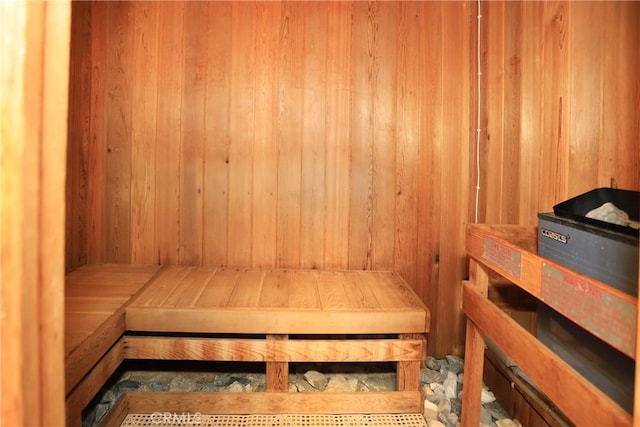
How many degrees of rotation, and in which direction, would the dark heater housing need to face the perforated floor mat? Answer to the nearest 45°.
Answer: approximately 45° to its right

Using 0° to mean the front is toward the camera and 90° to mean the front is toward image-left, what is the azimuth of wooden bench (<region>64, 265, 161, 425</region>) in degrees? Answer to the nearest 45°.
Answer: approximately 270°

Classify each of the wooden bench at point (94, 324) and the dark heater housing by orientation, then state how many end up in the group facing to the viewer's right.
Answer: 1

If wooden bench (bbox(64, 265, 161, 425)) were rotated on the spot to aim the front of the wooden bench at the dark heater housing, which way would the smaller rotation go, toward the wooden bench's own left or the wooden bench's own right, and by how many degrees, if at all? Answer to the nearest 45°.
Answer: approximately 45° to the wooden bench's own right

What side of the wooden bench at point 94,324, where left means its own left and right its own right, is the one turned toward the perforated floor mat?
front

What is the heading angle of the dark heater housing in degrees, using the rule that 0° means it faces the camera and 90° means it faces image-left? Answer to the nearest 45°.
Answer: approximately 45°

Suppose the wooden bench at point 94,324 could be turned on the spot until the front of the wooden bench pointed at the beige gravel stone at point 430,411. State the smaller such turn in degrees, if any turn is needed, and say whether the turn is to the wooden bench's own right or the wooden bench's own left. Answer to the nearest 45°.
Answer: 0° — it already faces it

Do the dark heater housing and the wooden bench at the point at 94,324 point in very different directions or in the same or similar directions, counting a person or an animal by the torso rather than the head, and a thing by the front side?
very different directions

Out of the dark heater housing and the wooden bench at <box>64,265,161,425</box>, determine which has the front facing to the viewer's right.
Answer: the wooden bench
